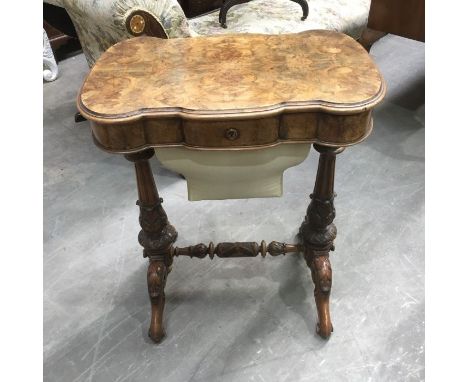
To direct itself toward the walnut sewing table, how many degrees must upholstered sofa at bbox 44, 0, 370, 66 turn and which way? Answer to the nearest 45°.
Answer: approximately 45° to its right

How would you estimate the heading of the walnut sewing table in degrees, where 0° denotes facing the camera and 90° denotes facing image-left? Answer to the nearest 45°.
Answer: approximately 0°

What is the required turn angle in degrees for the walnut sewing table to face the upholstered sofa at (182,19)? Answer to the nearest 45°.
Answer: approximately 180°

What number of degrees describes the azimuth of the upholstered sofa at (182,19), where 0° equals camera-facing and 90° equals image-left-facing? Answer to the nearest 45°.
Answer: approximately 315°
